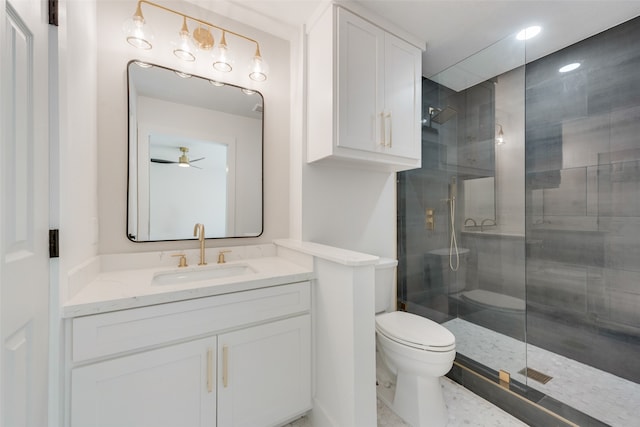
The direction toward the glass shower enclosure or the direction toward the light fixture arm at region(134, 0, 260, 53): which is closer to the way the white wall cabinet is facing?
the glass shower enclosure

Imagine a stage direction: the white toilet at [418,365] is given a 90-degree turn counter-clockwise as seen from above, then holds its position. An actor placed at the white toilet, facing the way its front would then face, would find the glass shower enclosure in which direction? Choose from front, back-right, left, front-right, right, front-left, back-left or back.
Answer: front

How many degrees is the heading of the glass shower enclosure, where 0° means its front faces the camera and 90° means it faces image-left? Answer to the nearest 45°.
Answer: approximately 45°

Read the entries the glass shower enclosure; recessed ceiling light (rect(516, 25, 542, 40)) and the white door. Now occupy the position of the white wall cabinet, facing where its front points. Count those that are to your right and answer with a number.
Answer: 1

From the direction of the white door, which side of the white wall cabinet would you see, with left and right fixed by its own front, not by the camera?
right

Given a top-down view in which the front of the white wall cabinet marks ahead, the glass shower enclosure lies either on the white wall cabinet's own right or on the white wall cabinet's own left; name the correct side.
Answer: on the white wall cabinet's own left

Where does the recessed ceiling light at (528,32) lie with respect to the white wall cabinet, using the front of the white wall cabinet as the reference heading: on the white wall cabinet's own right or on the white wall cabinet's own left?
on the white wall cabinet's own left
